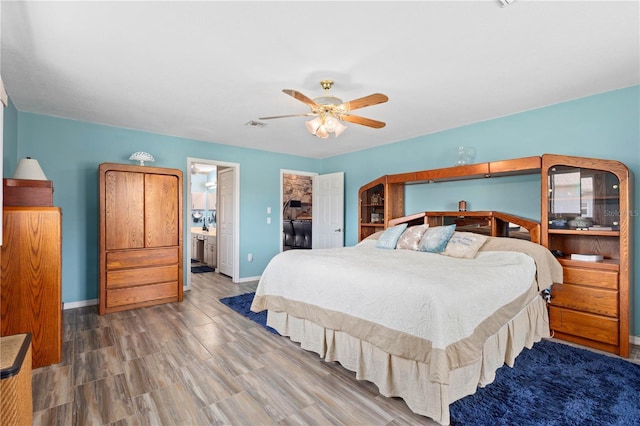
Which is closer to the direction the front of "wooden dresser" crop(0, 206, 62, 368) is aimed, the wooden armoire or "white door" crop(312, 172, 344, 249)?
the white door

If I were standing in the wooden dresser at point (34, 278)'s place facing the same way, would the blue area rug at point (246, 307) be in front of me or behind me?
in front

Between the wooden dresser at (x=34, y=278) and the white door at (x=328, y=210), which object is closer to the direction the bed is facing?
the wooden dresser

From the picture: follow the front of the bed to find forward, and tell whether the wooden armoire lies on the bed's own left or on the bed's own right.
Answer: on the bed's own right

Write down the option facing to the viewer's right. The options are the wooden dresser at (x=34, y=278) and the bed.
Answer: the wooden dresser

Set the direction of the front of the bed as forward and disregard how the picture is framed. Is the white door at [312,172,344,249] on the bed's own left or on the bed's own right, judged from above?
on the bed's own right

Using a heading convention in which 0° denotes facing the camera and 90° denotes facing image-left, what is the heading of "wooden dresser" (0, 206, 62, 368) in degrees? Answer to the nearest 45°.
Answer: approximately 270°

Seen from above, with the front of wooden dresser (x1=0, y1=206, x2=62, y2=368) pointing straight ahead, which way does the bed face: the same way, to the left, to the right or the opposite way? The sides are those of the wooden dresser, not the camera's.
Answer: the opposite way

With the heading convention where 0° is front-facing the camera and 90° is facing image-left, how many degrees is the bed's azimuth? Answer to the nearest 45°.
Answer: approximately 45°

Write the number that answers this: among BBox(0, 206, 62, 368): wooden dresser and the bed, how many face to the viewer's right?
1

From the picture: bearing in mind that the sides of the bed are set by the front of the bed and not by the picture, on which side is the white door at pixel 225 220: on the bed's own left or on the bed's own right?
on the bed's own right

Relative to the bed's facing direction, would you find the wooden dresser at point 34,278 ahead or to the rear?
ahead
